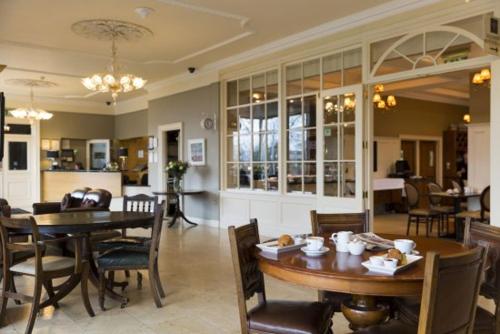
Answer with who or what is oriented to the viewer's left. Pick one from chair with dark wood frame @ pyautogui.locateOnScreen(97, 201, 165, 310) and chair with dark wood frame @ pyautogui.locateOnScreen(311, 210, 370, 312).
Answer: chair with dark wood frame @ pyautogui.locateOnScreen(97, 201, 165, 310)

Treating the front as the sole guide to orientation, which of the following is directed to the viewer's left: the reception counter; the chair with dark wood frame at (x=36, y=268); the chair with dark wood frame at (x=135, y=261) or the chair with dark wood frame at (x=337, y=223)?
the chair with dark wood frame at (x=135, y=261)

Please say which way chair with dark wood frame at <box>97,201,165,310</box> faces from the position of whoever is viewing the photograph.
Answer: facing to the left of the viewer

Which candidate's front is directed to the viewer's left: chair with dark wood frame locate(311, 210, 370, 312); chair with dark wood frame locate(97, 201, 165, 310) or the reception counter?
chair with dark wood frame locate(97, 201, 165, 310)

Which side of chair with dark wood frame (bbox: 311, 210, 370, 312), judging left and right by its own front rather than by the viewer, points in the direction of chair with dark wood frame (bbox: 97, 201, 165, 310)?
right

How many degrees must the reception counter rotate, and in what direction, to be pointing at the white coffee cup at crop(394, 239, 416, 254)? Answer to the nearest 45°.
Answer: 0° — it already faces it

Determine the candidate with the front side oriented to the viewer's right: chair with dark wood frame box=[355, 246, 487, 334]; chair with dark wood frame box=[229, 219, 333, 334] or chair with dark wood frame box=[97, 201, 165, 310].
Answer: chair with dark wood frame box=[229, 219, 333, 334]

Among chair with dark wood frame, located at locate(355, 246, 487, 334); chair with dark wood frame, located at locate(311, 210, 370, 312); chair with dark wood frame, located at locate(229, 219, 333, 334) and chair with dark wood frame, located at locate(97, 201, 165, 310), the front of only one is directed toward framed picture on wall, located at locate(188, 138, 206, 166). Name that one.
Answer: chair with dark wood frame, located at locate(355, 246, 487, 334)

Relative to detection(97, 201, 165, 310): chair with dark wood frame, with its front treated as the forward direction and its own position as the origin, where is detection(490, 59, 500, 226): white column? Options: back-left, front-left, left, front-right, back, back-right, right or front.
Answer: back

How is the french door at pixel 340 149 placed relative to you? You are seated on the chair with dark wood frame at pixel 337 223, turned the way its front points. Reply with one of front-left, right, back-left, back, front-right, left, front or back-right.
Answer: back

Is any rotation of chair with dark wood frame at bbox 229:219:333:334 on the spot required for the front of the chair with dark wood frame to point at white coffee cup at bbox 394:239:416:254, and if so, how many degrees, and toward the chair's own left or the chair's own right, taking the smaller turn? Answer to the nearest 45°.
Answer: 0° — it already faces it
